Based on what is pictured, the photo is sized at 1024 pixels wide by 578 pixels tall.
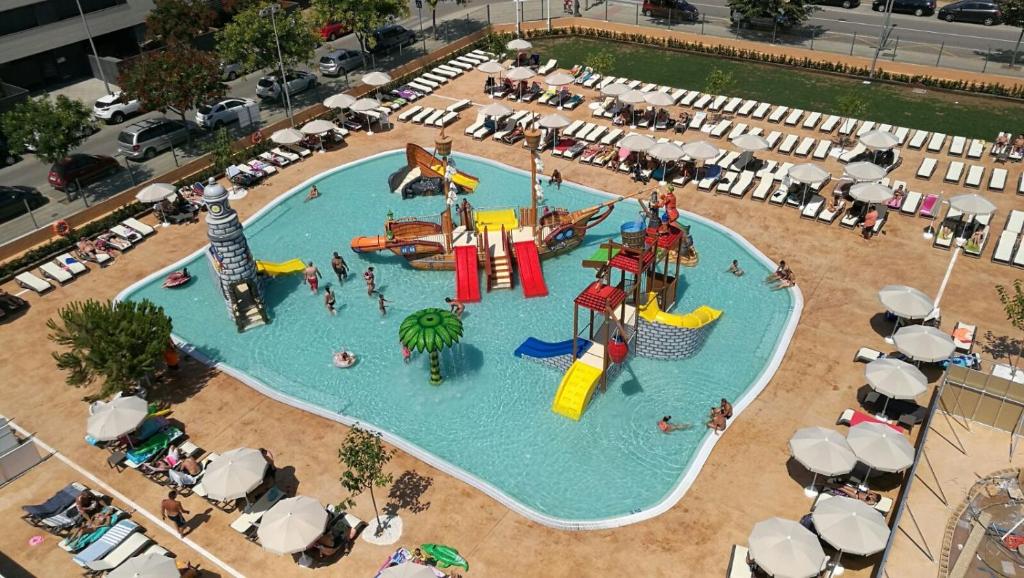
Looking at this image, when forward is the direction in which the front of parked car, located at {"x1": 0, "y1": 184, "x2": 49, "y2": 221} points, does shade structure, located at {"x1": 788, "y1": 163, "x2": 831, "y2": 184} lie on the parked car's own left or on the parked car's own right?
on the parked car's own right
